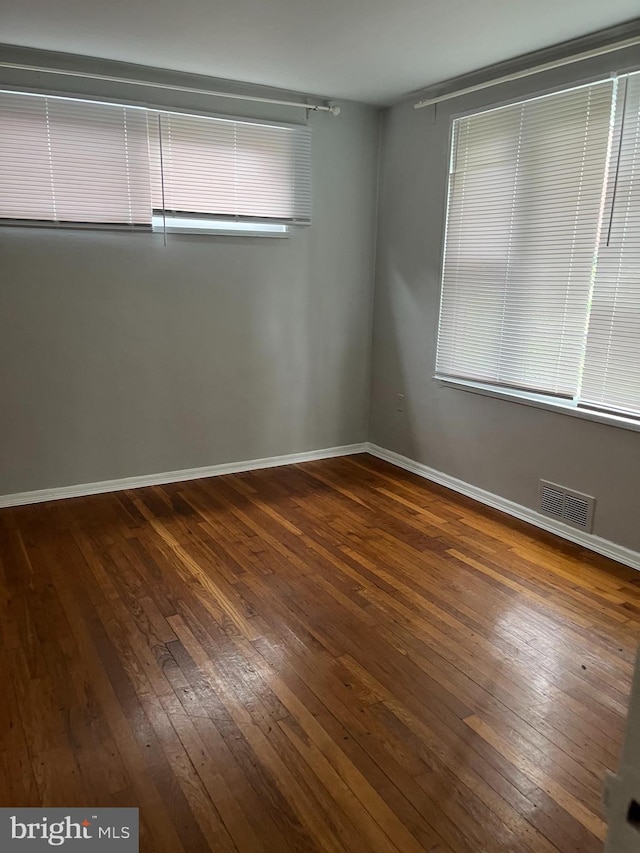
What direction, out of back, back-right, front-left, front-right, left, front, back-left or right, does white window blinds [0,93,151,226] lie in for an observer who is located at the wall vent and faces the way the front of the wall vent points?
front-right

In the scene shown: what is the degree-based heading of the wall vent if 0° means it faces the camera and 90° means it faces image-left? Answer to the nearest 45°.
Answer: approximately 45°

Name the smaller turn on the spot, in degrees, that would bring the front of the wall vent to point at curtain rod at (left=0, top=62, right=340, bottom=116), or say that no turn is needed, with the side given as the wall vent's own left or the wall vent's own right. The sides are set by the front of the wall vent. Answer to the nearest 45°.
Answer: approximately 45° to the wall vent's own right

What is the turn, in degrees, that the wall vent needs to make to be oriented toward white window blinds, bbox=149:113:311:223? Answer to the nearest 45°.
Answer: approximately 45° to its right
